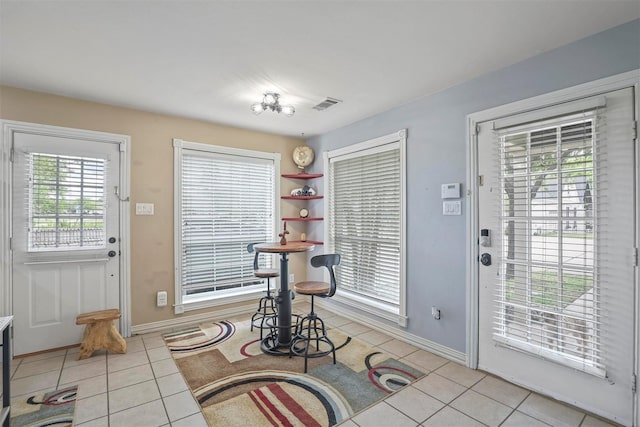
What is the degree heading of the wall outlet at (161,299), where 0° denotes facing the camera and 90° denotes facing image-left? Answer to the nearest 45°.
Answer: approximately 0°

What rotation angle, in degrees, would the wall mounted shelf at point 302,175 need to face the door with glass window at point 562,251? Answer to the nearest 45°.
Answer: approximately 45° to its left

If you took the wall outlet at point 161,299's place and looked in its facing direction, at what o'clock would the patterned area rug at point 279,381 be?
The patterned area rug is roughly at 11 o'clock from the wall outlet.

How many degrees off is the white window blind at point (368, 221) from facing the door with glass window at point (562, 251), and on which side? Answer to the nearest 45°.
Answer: approximately 90° to its left

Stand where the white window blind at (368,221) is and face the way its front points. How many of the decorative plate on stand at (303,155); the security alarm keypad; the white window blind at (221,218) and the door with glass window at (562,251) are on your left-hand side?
2

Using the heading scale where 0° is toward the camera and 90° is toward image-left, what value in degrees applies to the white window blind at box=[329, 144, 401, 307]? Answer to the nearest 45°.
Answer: approximately 45°

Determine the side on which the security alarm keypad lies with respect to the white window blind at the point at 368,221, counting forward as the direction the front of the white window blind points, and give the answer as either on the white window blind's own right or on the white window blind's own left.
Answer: on the white window blind's own left

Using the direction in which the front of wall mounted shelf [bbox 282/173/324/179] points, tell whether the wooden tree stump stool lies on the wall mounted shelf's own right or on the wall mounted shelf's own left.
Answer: on the wall mounted shelf's own right

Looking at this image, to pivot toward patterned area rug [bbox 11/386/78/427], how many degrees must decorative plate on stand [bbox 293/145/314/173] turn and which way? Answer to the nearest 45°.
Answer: approximately 45° to its right

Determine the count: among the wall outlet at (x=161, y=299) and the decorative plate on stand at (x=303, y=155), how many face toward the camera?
2

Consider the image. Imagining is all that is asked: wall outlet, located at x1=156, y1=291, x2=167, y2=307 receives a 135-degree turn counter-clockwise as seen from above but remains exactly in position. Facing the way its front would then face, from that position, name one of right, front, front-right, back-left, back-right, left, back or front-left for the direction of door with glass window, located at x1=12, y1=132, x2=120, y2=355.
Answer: back-left
